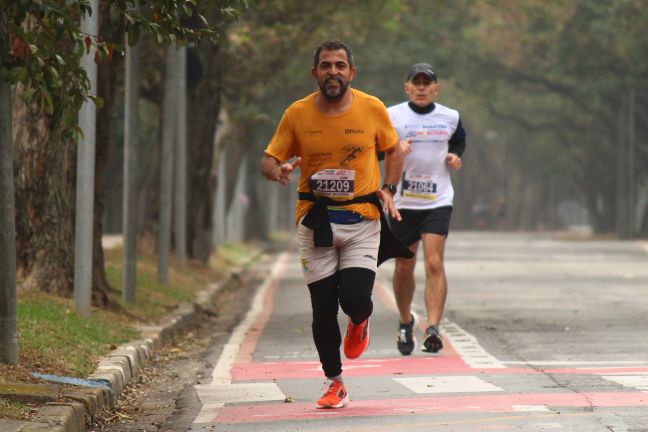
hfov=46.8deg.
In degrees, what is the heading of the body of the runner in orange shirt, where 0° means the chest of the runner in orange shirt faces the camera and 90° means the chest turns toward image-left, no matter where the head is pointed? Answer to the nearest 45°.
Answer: approximately 0°

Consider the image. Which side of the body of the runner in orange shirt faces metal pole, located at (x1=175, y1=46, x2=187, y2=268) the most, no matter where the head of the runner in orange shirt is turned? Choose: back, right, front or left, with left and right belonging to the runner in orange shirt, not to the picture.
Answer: back

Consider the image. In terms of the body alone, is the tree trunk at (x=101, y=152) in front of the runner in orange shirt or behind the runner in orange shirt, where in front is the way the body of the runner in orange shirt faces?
behind

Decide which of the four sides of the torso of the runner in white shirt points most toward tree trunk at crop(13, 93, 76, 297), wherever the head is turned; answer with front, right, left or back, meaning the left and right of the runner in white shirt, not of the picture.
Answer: right
